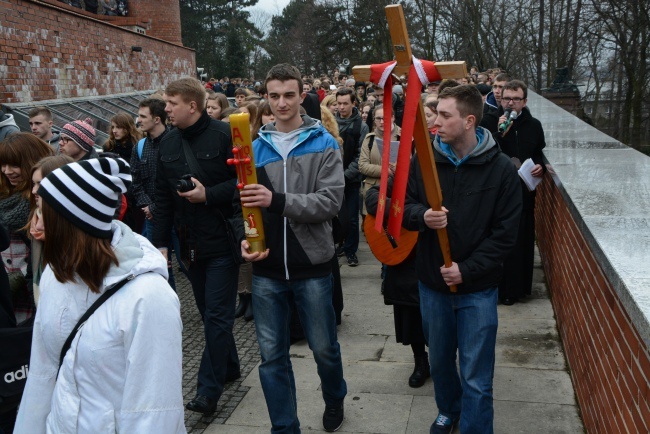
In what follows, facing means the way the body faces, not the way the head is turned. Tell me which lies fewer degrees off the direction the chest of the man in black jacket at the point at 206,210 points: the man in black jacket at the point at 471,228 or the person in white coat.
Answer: the person in white coat

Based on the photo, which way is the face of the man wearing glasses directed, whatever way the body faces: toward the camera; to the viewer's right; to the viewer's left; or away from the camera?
toward the camera

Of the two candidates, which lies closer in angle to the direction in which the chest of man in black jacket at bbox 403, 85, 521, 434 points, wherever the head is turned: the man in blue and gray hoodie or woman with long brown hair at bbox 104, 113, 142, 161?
the man in blue and gray hoodie

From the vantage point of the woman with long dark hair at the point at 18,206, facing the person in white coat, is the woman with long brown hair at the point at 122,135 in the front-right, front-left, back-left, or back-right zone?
back-left

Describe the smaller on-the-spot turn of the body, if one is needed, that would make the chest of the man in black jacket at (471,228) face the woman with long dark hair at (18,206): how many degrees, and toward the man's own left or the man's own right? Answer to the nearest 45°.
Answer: approximately 45° to the man's own right

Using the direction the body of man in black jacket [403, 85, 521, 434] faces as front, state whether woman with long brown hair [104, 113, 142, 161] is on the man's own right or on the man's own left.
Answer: on the man's own right

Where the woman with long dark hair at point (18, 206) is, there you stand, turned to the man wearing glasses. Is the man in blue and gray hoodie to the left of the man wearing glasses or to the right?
right

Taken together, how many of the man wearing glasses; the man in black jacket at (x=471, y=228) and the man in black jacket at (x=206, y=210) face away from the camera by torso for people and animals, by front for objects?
0

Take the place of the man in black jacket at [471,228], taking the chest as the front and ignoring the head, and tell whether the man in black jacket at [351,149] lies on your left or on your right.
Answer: on your right

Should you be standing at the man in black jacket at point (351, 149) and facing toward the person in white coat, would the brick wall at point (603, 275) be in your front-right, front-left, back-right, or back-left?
front-left

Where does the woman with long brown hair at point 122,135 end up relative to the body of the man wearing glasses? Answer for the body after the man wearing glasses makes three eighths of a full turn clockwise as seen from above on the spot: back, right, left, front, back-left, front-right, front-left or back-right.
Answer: left

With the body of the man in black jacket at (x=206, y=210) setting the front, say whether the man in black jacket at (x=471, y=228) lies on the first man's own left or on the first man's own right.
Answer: on the first man's own left

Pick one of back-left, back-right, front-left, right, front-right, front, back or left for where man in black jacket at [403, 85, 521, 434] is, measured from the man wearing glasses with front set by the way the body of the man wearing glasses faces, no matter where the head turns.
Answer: front-left

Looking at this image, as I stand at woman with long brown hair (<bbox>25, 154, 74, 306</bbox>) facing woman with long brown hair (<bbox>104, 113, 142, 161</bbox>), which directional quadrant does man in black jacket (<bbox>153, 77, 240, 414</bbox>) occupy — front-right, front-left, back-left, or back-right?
front-right

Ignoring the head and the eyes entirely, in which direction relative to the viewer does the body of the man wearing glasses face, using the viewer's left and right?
facing the viewer and to the left of the viewer

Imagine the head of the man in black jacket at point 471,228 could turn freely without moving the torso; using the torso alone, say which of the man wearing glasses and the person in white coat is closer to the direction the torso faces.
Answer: the person in white coat
